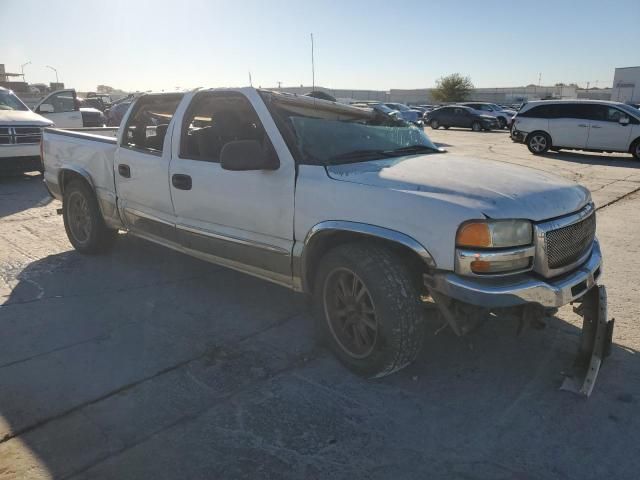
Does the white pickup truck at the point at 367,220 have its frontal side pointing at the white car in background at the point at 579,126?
no

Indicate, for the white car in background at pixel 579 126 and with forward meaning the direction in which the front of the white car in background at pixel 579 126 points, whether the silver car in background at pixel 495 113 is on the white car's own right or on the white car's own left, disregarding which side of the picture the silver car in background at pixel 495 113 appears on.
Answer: on the white car's own left

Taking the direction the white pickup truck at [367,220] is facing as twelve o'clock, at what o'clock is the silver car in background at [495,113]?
The silver car in background is roughly at 8 o'clock from the white pickup truck.

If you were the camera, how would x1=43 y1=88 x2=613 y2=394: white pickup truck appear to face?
facing the viewer and to the right of the viewer

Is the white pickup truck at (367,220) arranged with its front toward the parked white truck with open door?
no

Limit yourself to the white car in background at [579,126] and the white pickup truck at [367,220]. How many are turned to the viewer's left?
0

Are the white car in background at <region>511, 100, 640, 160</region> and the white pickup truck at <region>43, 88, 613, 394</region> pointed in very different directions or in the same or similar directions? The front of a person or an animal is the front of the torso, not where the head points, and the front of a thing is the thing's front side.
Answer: same or similar directions

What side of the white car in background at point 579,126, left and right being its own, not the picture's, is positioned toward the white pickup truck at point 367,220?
right

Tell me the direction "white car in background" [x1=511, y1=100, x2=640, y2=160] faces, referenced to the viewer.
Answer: facing to the right of the viewer
